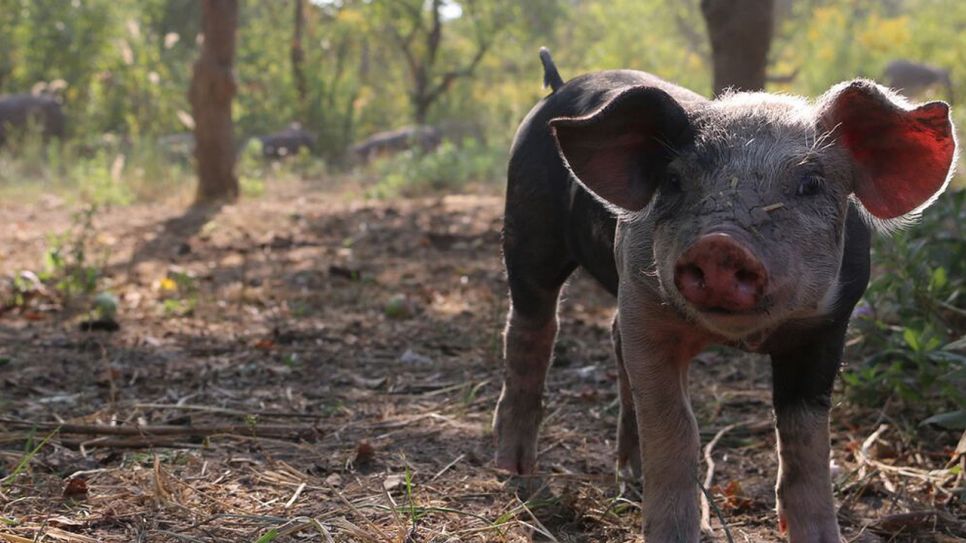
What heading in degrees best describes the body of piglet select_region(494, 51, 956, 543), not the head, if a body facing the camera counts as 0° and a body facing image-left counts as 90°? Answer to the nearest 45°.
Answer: approximately 315°

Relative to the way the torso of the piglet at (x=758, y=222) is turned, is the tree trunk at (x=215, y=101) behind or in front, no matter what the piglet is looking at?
behind
